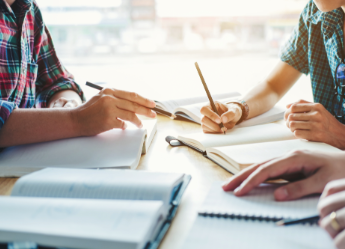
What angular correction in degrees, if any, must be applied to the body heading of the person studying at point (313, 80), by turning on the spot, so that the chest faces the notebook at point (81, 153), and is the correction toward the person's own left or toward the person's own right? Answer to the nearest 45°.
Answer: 0° — they already face it

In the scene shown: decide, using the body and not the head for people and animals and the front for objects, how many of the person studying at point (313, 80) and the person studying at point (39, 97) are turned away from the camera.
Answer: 0

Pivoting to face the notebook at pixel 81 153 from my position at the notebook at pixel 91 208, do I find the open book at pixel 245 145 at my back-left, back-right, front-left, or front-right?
front-right

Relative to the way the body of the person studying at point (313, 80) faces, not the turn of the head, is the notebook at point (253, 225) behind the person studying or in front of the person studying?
in front

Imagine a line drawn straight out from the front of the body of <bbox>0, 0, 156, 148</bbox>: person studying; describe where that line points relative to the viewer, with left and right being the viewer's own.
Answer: facing the viewer and to the right of the viewer

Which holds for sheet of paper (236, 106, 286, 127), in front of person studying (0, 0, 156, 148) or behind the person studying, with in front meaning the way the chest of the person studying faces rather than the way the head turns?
in front

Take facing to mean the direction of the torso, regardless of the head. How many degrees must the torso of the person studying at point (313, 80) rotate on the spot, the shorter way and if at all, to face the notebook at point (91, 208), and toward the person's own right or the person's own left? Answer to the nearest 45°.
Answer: approximately 45° to the person's own left

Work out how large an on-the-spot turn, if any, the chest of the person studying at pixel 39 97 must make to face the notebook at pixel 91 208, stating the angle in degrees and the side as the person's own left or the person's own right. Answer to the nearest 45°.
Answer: approximately 45° to the person's own right

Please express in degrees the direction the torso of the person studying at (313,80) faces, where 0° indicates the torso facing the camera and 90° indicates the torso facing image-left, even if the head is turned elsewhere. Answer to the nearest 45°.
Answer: approximately 45°

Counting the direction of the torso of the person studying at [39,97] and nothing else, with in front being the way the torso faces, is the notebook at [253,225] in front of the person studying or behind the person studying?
in front
